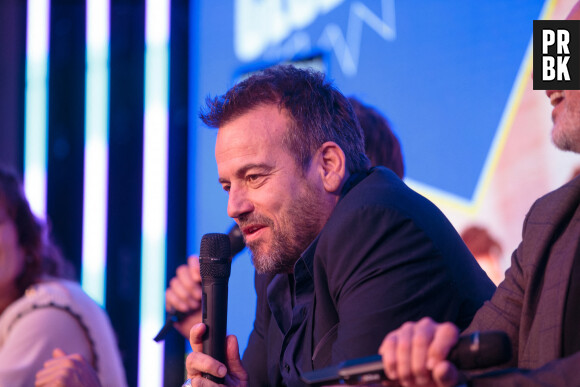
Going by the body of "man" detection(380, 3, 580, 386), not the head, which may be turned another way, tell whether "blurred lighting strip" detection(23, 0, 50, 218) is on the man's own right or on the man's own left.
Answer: on the man's own right

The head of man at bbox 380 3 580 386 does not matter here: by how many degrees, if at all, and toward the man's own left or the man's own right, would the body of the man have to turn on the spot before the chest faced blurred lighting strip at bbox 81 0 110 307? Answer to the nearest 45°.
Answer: approximately 90° to the man's own right

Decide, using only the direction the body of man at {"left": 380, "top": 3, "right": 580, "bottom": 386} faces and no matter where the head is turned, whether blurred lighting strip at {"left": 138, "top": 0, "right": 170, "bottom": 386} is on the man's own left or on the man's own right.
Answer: on the man's own right

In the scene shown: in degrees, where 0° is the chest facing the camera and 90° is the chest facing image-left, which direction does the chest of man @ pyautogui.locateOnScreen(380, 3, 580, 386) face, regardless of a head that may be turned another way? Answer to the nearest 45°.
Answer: approximately 45°

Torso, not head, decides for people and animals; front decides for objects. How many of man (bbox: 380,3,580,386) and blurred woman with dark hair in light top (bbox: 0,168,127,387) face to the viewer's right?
0

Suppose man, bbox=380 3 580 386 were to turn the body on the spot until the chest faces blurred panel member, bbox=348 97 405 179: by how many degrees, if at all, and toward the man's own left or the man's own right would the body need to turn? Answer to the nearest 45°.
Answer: approximately 135° to the man's own right

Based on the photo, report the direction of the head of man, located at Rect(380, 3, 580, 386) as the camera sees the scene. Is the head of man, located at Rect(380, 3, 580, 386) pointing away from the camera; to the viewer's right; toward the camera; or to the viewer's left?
to the viewer's left

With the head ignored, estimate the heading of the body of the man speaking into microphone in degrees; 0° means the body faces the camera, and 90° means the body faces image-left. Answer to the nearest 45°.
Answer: approximately 45°

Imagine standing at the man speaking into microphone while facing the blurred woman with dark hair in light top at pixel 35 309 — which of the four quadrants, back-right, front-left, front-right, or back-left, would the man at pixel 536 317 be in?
back-left
